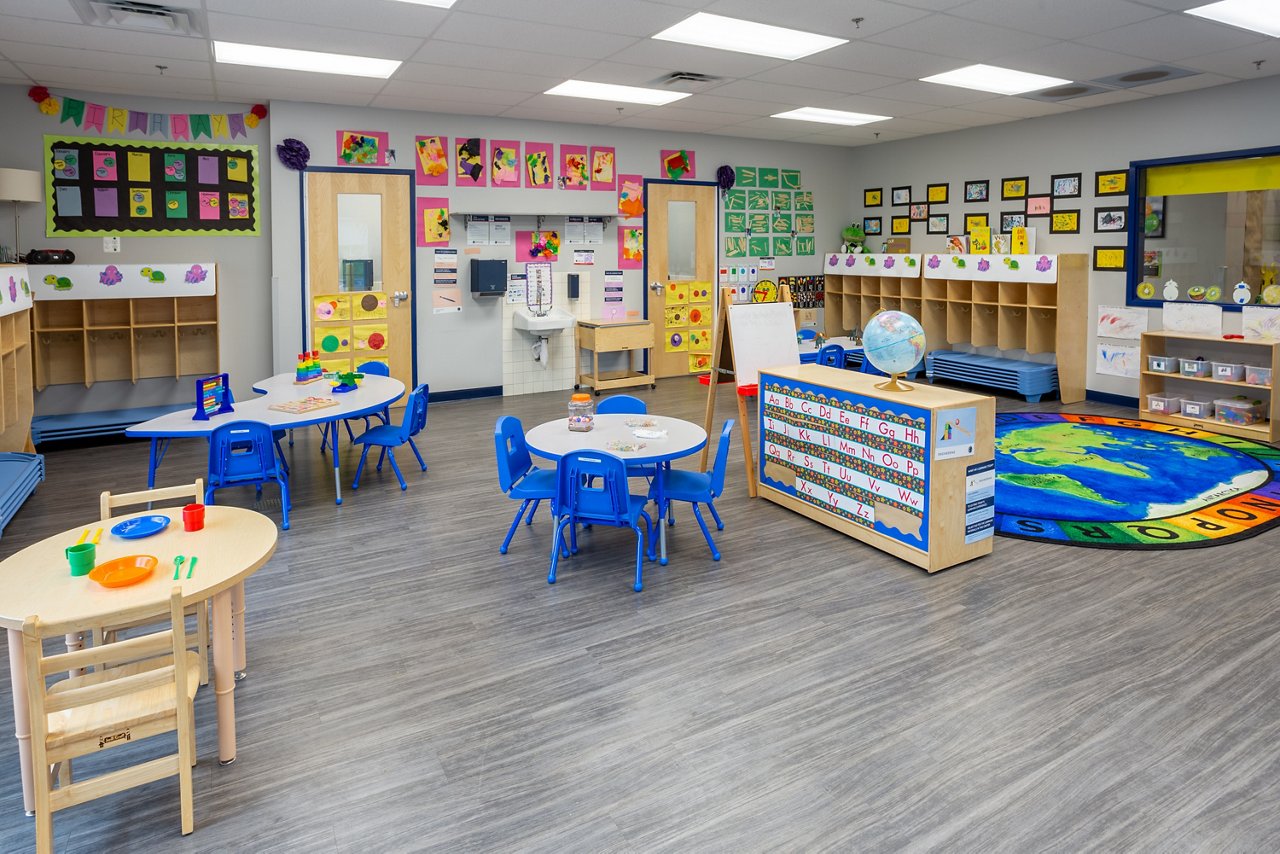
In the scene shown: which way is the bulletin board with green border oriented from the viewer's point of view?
toward the camera

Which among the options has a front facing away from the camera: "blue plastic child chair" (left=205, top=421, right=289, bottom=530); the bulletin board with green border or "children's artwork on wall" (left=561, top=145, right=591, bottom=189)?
the blue plastic child chair

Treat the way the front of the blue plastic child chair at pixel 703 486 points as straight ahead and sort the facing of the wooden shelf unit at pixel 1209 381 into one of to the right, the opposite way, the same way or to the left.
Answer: the same way

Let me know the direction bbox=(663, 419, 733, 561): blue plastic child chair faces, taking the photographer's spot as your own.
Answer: facing to the left of the viewer

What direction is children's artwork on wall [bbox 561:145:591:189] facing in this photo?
toward the camera

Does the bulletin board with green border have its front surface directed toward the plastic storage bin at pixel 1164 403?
no

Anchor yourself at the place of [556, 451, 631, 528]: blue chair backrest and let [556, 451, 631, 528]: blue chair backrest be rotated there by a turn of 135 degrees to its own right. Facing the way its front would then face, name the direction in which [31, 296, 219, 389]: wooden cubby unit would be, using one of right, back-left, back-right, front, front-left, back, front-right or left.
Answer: back

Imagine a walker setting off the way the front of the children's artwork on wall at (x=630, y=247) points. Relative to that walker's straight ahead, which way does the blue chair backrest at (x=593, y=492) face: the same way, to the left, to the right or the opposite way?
the opposite way

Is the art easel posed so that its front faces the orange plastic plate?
no

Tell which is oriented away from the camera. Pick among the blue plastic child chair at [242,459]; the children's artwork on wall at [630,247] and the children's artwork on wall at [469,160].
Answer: the blue plastic child chair

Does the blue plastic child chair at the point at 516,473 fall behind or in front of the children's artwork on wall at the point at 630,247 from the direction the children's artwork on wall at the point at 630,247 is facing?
in front

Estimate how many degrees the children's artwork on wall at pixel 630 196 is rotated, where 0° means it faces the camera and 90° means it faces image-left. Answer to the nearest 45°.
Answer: approximately 0°
